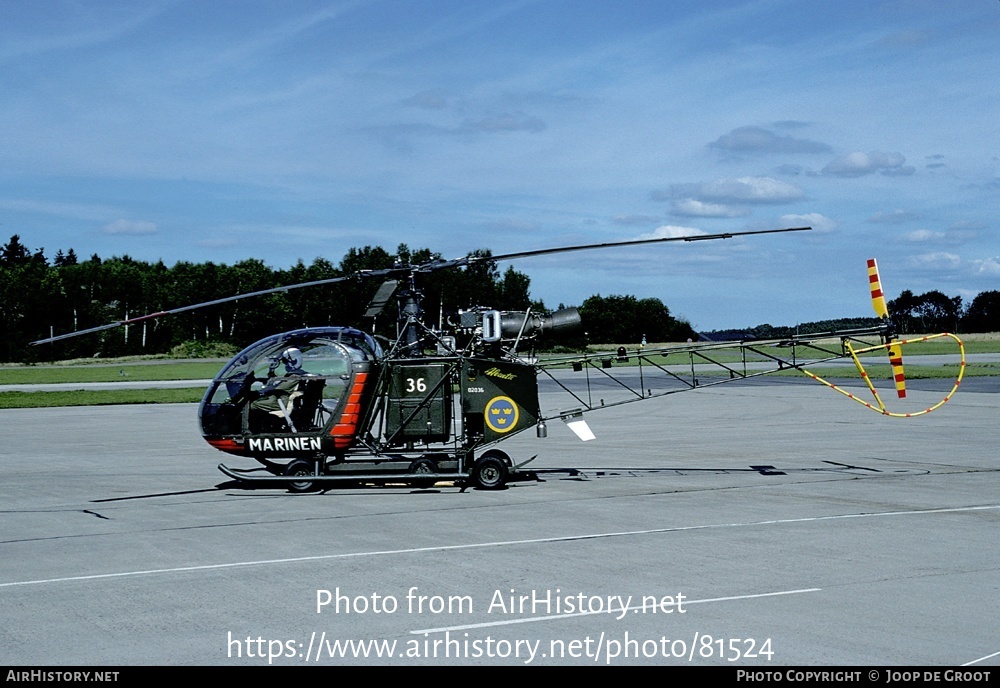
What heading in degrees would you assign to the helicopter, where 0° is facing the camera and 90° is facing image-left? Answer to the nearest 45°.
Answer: approximately 90°
